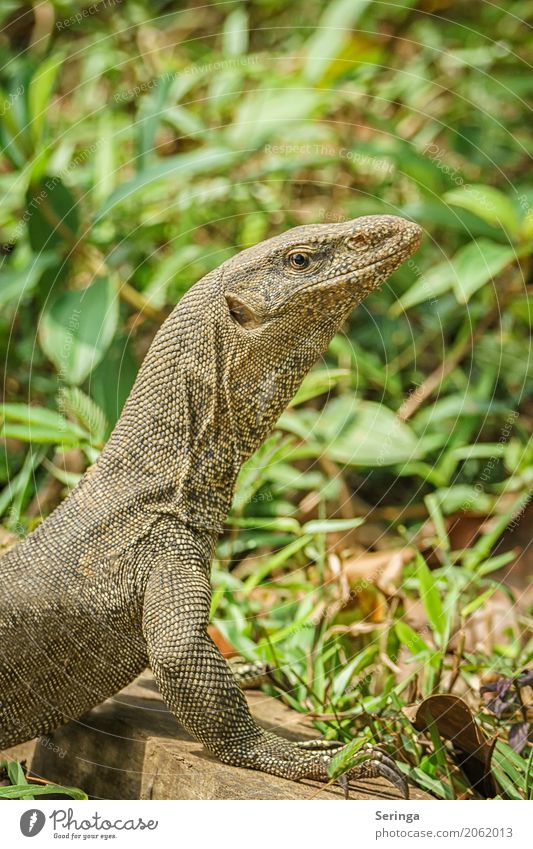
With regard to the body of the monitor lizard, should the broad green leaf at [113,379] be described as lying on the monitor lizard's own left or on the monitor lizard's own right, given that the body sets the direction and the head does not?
on the monitor lizard's own left

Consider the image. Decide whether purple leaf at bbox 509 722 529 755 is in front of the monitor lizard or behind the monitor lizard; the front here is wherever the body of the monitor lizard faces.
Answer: in front

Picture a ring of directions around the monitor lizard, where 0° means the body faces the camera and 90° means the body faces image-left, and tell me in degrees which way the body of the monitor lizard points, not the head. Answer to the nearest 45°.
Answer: approximately 270°

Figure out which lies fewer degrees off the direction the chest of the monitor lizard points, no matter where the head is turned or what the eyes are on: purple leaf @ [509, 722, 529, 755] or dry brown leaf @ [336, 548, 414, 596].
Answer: the purple leaf

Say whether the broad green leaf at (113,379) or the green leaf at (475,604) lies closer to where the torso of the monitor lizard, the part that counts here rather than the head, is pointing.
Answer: the green leaf

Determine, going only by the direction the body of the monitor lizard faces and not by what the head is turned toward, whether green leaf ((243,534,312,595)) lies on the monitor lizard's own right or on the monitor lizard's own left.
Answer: on the monitor lizard's own left
